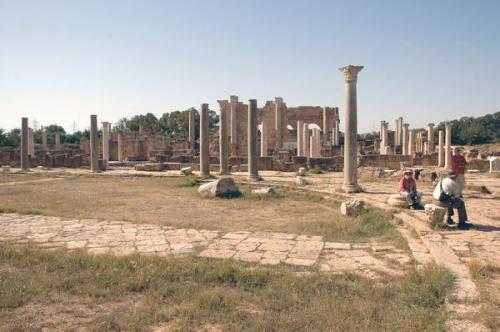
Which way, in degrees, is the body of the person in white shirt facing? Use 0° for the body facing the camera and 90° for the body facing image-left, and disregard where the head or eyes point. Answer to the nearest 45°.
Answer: approximately 270°

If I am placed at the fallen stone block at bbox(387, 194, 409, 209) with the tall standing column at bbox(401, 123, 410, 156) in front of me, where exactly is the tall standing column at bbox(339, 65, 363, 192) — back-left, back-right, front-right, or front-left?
front-left

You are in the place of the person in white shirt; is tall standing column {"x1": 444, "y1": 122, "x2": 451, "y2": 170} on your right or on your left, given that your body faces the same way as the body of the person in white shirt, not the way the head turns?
on your left

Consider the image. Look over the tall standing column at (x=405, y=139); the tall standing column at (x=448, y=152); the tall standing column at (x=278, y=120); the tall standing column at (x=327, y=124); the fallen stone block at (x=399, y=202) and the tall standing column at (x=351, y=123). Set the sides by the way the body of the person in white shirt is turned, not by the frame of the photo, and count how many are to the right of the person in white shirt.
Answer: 0

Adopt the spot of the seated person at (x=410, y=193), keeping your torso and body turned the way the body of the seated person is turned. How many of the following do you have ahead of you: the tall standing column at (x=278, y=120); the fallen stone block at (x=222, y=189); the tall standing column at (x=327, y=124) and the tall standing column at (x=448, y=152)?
0

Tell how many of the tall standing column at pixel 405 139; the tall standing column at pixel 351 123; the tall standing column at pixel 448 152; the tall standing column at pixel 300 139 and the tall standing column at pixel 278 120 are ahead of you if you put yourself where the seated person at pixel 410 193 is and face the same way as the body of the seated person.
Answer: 0

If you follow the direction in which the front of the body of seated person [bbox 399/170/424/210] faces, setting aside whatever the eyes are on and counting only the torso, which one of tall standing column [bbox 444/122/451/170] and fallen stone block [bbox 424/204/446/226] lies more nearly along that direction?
the fallen stone block

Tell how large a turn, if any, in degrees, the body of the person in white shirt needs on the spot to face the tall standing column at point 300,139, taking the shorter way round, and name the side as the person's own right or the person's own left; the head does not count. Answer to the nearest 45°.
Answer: approximately 135° to the person's own left

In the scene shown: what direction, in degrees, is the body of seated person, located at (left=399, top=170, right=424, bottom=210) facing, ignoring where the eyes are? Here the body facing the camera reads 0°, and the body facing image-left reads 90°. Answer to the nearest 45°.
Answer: approximately 315°

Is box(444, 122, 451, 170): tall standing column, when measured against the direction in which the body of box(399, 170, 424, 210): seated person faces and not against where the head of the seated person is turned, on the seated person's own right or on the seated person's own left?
on the seated person's own left

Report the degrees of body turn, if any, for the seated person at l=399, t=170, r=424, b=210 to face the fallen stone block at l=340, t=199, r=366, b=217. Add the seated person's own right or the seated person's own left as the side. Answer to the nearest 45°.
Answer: approximately 90° to the seated person's own right

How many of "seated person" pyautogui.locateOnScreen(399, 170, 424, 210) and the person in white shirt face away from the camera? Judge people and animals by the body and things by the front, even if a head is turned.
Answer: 0

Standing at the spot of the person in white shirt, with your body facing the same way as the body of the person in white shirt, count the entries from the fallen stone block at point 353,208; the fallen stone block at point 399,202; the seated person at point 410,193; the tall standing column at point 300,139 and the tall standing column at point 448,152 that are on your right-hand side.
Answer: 0

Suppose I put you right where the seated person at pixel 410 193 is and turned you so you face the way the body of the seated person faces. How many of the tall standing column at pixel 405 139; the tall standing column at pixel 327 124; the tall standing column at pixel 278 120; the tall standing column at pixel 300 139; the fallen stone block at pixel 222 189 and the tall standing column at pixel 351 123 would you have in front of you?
0
